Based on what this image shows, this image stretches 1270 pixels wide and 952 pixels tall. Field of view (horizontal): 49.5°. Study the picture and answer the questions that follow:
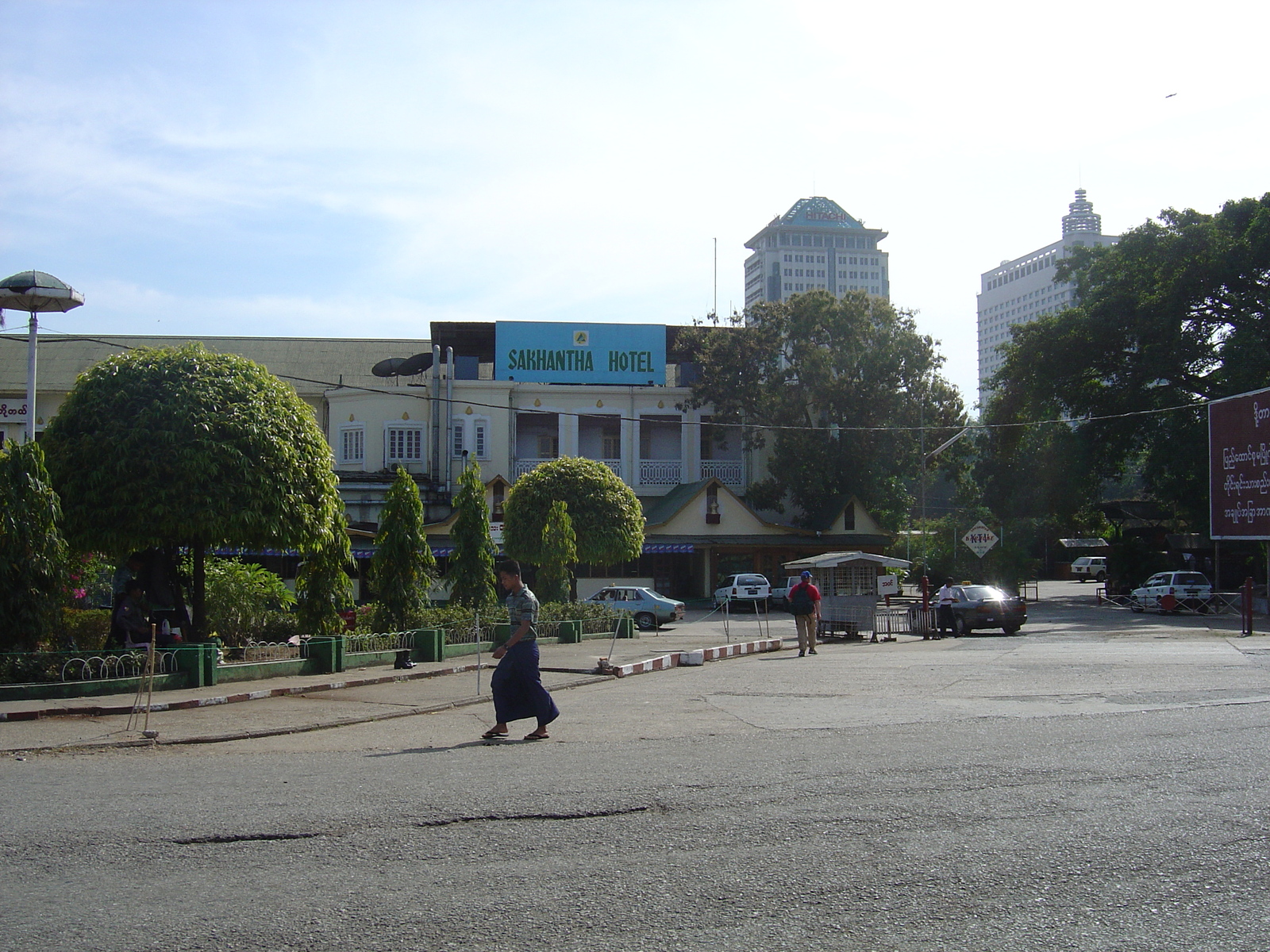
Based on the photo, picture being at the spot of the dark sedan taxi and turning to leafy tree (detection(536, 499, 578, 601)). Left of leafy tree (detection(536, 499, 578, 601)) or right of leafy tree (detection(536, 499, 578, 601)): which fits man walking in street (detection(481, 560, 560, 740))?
left

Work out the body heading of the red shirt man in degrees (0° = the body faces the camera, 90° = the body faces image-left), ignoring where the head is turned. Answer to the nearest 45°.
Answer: approximately 180°

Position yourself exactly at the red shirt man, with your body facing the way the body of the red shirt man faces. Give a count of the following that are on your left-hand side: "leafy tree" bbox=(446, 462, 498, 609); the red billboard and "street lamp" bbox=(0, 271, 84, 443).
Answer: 2

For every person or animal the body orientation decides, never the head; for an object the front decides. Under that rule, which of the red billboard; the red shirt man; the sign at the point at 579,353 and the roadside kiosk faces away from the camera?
the red shirt man

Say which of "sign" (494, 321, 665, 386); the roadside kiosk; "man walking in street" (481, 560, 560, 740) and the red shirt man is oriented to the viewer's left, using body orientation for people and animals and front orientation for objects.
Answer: the man walking in street

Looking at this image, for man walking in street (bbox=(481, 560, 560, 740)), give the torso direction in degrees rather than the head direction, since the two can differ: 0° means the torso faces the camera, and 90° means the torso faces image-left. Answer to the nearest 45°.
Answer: approximately 90°

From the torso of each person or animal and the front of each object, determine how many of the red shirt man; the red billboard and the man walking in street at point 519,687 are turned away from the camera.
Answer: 1

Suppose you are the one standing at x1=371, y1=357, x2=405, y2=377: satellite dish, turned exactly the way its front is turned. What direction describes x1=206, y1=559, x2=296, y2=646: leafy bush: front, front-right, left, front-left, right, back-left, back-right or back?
front-left

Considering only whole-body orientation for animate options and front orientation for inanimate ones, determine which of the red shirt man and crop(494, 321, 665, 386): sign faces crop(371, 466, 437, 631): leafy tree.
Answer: the sign

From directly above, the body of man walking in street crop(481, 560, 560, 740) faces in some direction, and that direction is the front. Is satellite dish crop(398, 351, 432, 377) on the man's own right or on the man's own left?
on the man's own right
